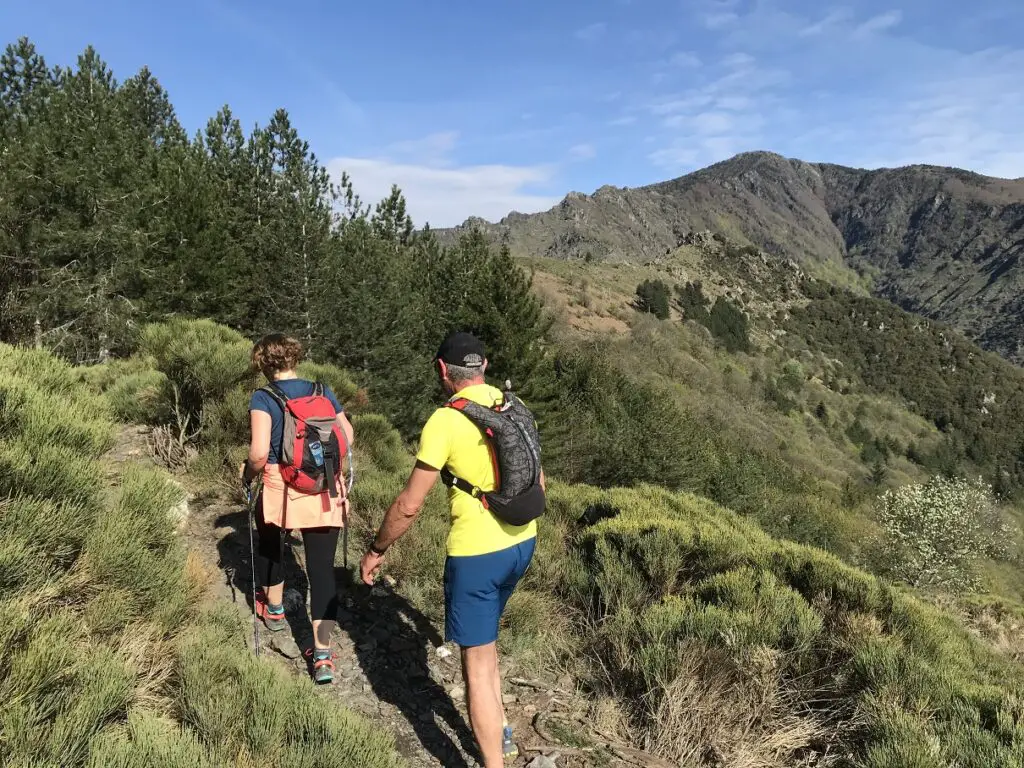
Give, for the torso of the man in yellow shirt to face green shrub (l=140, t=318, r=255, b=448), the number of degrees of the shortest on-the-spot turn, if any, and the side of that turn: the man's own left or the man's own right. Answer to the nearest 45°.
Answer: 0° — they already face it

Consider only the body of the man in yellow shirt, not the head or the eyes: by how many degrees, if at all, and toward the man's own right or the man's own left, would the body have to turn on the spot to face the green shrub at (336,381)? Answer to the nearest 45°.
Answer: approximately 45° to the man's own right

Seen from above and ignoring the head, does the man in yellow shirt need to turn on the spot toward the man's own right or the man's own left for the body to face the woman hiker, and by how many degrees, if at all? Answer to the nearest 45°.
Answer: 0° — they already face them

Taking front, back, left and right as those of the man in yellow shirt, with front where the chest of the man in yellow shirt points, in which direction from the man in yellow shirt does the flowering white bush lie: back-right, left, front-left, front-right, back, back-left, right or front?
right

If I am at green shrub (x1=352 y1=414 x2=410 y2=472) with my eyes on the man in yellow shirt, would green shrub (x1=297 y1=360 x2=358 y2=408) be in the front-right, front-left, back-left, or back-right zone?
back-right

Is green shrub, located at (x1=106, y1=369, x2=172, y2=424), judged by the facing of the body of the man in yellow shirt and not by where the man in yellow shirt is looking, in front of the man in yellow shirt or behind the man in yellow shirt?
in front

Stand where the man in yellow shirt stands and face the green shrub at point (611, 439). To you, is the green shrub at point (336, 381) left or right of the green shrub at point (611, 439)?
left

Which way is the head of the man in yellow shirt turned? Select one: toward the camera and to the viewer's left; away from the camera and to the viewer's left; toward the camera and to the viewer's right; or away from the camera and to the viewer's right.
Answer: away from the camera and to the viewer's left

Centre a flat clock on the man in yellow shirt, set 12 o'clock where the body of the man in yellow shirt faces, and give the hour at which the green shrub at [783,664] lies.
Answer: The green shrub is roughly at 4 o'clock from the man in yellow shirt.

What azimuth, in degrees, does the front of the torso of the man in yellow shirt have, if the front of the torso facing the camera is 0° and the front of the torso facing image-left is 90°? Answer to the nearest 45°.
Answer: approximately 135°
